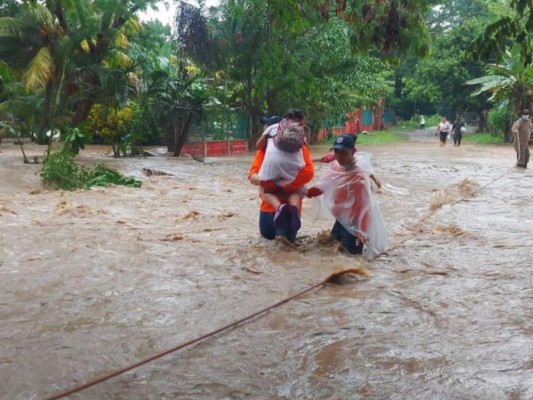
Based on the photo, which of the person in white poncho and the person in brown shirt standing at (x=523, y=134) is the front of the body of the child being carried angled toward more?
the person in brown shirt standing

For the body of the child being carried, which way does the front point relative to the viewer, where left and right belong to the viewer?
facing away from the viewer

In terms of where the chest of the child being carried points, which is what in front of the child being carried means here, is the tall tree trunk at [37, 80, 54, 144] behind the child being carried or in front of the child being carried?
in front

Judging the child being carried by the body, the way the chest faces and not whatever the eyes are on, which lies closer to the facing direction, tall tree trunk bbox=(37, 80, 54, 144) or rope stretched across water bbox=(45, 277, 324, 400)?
the tall tree trunk

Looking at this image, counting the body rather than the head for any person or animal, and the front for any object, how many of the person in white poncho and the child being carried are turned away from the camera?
1

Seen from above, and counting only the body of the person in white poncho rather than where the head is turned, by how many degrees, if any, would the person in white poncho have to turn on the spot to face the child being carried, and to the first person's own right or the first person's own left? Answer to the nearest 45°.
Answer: approximately 45° to the first person's own right

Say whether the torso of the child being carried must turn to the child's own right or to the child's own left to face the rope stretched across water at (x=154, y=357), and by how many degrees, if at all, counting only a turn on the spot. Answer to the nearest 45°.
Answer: approximately 180°

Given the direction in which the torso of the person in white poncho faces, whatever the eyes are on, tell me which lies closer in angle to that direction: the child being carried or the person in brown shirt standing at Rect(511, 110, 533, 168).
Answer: the child being carried

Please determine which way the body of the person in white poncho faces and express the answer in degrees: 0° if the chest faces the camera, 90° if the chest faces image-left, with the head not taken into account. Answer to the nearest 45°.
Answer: approximately 45°

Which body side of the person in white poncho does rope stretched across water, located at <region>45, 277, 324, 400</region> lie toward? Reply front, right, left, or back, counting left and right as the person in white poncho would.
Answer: front

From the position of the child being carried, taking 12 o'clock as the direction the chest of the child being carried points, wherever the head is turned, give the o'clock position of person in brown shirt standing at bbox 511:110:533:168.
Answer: The person in brown shirt standing is roughly at 1 o'clock from the child being carried.
